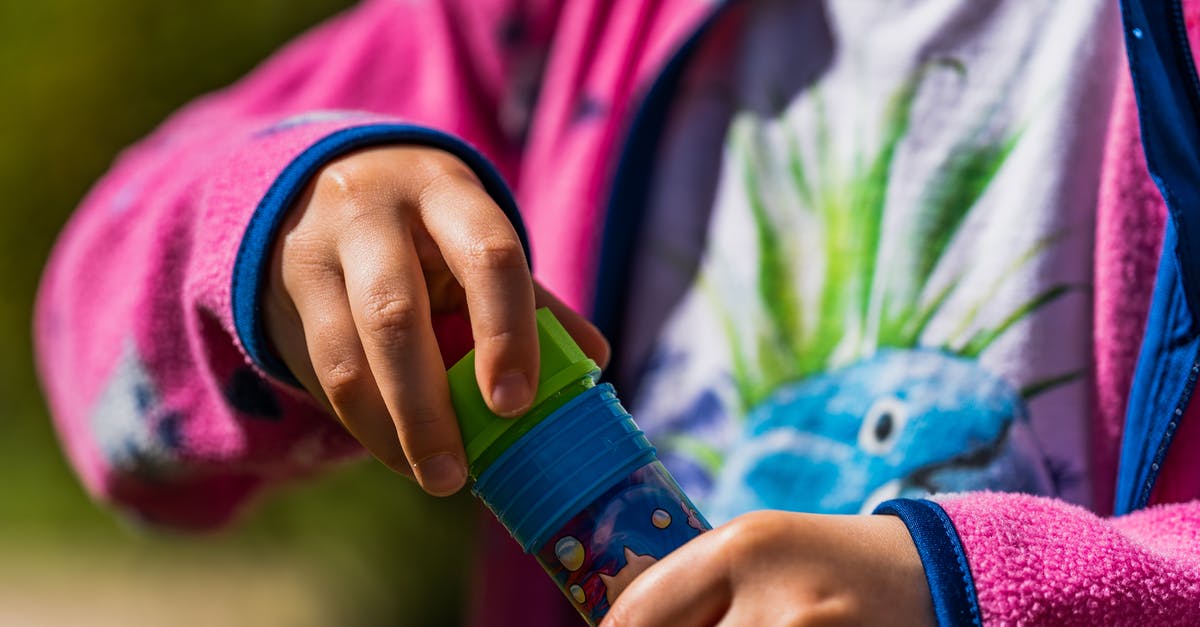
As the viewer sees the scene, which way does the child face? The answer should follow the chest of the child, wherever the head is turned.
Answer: toward the camera
